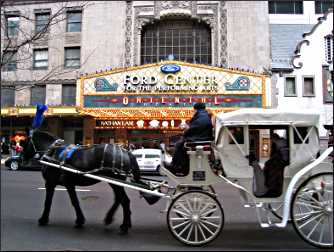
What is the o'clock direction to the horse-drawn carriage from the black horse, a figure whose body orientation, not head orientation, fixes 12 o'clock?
The horse-drawn carriage is roughly at 7 o'clock from the black horse.

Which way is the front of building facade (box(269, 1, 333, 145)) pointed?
toward the camera

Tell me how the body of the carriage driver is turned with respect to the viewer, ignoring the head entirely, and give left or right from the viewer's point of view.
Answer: facing to the left of the viewer

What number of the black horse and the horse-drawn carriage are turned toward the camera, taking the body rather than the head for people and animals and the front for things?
0

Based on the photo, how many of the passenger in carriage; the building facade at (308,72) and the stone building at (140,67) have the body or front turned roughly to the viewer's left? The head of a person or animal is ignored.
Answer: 1

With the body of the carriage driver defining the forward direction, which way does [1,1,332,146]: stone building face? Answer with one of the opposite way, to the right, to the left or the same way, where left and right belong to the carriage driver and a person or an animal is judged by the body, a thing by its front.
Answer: to the left

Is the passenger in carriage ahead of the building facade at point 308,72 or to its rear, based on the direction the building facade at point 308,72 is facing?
ahead

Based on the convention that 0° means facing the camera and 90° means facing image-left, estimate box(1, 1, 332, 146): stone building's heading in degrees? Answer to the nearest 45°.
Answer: approximately 0°

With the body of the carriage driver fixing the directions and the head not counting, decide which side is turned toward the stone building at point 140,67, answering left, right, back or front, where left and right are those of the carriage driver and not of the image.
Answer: right

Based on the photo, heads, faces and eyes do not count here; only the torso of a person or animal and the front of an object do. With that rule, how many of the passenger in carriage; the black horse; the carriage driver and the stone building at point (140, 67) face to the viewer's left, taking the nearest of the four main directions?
3

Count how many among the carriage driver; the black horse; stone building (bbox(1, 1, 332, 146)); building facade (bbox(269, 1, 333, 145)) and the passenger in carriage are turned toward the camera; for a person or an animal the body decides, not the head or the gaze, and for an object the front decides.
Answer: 2

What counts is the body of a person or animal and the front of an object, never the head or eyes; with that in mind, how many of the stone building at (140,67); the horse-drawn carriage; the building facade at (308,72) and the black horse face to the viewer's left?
2

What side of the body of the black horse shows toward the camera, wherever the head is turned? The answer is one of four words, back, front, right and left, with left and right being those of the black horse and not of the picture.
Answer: left

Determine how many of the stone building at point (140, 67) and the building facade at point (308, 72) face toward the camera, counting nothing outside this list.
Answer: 2

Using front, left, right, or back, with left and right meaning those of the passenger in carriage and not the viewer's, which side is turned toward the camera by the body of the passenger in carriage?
left

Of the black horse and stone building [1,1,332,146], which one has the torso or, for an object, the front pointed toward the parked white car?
the stone building

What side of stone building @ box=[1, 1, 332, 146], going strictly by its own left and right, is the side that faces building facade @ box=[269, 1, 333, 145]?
left
